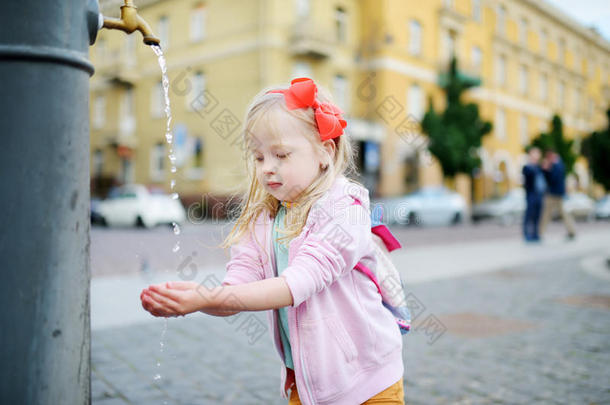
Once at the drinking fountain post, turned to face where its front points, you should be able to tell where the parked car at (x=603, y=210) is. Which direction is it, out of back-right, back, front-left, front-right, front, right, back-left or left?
front-left

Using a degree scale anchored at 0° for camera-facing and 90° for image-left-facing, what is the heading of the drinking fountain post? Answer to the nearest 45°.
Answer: approximately 270°

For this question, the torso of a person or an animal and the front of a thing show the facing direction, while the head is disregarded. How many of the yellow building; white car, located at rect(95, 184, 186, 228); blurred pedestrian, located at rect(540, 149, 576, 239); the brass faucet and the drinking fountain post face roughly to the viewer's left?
1

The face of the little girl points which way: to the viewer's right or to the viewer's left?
to the viewer's left

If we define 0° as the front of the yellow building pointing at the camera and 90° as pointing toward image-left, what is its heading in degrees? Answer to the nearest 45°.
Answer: approximately 315°

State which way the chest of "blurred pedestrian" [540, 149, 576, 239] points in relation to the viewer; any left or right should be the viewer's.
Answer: facing to the left of the viewer

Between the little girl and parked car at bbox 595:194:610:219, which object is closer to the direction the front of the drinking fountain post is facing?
the little girl

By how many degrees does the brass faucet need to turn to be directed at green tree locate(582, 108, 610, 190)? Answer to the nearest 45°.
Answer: approximately 45° to its left

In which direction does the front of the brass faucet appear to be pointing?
to the viewer's right
